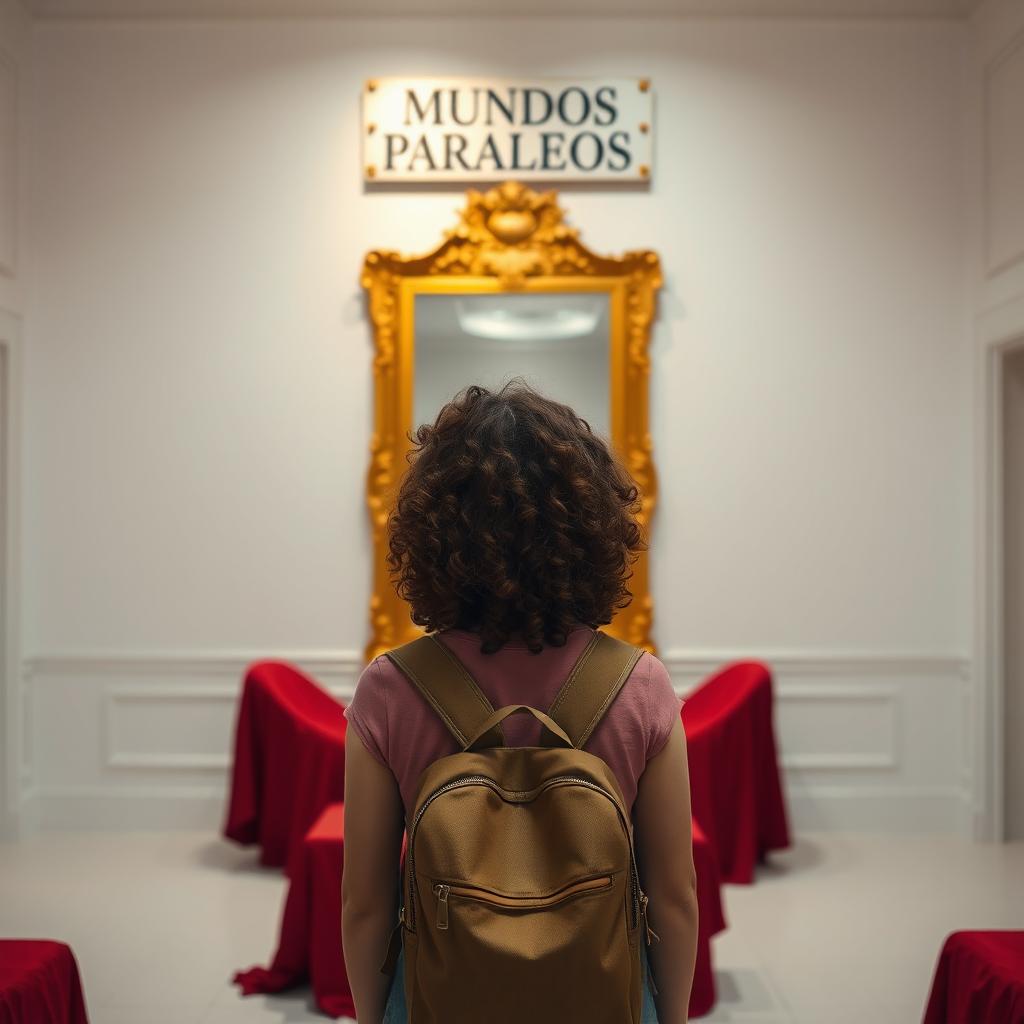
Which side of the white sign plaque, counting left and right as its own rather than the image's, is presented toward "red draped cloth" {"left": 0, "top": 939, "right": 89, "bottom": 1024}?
front

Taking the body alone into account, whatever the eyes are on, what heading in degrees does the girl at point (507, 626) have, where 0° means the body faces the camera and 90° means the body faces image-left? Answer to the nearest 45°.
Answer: approximately 180°

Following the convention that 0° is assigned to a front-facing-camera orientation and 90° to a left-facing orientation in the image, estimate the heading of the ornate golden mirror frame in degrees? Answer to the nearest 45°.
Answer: approximately 0°

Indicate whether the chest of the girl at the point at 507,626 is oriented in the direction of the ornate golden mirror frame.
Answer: yes

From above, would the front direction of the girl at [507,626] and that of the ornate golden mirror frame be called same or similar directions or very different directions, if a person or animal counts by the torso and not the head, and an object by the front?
very different directions

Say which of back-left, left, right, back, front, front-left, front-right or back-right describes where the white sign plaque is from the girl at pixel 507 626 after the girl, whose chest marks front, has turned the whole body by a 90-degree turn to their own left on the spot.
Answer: right

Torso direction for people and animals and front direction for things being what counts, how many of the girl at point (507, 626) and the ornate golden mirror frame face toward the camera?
1

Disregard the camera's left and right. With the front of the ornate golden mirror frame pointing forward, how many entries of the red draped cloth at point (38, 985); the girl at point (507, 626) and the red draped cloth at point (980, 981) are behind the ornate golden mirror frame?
0

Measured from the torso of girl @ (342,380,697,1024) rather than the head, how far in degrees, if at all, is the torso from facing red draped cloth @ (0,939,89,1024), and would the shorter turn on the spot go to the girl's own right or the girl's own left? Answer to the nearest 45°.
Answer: approximately 45° to the girl's own left

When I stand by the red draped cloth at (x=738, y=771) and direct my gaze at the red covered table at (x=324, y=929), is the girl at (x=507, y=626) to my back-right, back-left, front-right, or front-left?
front-left

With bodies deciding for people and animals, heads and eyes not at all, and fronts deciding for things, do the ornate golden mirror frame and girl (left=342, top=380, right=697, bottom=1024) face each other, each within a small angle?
yes

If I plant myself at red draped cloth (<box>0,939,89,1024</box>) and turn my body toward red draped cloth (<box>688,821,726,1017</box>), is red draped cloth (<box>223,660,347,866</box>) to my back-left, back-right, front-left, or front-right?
front-left

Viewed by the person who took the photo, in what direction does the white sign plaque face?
facing the viewer

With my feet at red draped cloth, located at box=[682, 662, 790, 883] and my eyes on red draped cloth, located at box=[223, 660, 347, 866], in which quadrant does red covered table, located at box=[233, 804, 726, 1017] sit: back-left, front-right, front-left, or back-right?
front-left

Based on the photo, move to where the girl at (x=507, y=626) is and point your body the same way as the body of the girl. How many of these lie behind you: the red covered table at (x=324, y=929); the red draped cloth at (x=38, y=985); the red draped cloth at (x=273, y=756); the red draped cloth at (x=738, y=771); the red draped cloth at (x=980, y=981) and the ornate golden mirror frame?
0
